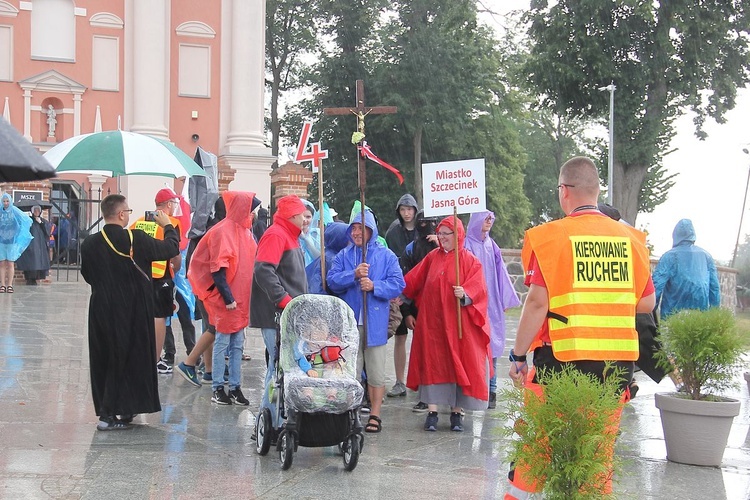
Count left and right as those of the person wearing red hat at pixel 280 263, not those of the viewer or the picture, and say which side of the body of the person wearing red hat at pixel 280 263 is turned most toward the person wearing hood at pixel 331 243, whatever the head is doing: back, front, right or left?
left

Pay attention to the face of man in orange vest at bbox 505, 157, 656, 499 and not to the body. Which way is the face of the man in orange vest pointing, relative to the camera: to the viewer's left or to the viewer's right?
to the viewer's left

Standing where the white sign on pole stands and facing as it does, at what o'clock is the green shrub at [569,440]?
The green shrub is roughly at 12 o'clock from the white sign on pole.

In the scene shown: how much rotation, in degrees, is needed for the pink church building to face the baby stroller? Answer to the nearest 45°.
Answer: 0° — it already faces it

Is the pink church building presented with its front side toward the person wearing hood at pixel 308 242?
yes

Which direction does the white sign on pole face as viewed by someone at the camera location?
facing the viewer

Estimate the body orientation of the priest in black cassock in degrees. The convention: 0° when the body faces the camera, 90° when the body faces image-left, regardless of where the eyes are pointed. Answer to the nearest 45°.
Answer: approximately 225°

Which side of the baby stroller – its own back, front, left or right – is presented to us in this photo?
front

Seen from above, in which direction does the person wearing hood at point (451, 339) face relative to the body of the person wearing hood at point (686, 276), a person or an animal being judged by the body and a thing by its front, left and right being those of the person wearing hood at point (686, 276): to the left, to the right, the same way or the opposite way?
the opposite way

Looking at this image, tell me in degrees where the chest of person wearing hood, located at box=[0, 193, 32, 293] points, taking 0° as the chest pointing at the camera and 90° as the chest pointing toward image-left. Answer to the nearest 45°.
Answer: approximately 0°

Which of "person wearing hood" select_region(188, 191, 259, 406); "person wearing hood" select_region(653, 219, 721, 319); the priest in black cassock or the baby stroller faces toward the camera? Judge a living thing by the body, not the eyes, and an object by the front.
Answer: the baby stroller

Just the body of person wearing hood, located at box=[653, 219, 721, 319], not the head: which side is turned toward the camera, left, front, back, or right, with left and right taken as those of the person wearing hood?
back
